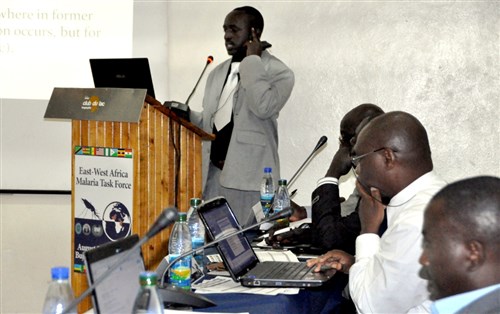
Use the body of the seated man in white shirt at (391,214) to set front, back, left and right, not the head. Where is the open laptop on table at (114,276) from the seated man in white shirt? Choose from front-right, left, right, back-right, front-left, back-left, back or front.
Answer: front-left

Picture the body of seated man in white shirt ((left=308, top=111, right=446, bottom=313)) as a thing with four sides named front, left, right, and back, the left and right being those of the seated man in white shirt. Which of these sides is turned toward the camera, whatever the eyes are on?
left

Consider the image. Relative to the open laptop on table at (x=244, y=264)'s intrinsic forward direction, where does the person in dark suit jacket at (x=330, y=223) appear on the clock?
The person in dark suit jacket is roughly at 10 o'clock from the open laptop on table.

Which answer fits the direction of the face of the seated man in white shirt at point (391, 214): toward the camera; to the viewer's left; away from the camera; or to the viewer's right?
to the viewer's left

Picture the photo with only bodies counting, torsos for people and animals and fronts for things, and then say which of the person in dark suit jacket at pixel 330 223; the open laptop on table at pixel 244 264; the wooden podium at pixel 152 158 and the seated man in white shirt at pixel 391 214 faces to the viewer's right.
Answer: the open laptop on table

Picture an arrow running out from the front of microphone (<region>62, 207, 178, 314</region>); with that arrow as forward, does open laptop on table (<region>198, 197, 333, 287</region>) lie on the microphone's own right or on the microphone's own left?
on the microphone's own left

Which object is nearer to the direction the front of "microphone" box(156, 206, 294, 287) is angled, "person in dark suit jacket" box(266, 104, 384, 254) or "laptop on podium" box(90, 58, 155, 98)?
the person in dark suit jacket

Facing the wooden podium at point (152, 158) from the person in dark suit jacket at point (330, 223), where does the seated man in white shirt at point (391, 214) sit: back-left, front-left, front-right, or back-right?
back-left

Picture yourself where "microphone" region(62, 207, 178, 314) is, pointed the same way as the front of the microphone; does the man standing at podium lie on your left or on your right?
on your left

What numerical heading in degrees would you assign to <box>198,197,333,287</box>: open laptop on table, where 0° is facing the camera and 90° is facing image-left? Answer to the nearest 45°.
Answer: approximately 270°

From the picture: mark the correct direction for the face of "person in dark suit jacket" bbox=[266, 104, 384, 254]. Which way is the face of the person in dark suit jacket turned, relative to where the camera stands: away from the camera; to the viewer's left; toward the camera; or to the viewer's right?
to the viewer's left
